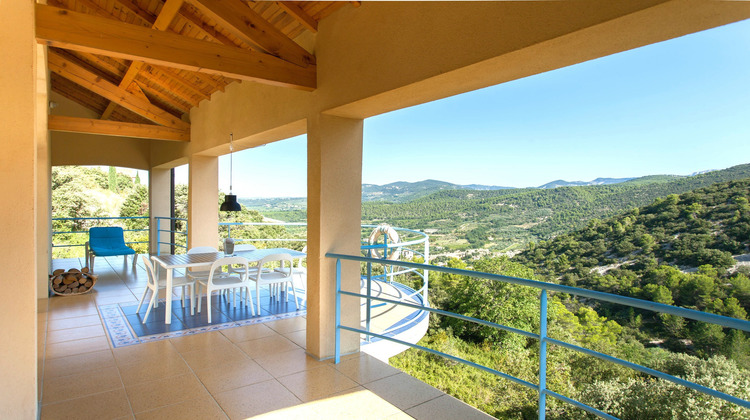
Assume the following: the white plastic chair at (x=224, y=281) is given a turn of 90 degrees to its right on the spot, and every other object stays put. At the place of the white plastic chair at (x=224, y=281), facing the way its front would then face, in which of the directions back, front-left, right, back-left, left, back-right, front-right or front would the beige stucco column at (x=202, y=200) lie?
front-left

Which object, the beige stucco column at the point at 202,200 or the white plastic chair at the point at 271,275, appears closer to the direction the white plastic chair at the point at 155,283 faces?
the white plastic chair

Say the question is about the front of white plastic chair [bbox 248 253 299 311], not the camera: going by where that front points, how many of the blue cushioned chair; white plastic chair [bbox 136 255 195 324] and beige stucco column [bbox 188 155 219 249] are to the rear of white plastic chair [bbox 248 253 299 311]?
0

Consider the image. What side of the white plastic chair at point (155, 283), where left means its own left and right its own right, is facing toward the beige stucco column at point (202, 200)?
left

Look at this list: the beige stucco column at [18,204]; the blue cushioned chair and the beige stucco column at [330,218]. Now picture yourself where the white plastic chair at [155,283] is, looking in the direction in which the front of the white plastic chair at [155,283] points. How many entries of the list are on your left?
1

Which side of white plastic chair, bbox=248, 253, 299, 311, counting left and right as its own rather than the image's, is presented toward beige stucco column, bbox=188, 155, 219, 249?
front

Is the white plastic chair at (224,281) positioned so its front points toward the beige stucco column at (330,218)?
no

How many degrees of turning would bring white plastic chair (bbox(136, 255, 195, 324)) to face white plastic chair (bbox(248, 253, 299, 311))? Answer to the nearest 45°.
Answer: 0° — it already faces it

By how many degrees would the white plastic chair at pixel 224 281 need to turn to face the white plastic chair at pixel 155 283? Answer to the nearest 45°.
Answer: approximately 45° to its left

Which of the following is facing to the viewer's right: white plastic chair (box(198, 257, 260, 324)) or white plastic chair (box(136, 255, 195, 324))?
white plastic chair (box(136, 255, 195, 324))

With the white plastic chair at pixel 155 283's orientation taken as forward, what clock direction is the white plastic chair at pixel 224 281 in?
the white plastic chair at pixel 224 281 is roughly at 1 o'clock from the white plastic chair at pixel 155 283.

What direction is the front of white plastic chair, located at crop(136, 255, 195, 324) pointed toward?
to the viewer's right

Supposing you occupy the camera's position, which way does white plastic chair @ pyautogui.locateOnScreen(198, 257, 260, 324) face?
facing away from the viewer and to the left of the viewer

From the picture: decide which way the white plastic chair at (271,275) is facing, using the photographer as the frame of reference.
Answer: facing away from the viewer and to the left of the viewer

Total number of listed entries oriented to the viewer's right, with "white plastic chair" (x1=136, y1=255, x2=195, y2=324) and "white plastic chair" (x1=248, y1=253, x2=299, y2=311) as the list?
1

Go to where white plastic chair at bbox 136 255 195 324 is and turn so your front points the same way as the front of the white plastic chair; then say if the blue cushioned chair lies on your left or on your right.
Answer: on your left

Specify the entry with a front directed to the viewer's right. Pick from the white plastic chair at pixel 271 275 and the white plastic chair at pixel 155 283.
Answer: the white plastic chair at pixel 155 283

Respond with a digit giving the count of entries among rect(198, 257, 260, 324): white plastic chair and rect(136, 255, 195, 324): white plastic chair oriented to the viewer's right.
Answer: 1

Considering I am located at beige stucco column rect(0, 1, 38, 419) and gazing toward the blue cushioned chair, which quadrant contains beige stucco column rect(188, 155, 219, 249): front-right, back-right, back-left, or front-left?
front-right

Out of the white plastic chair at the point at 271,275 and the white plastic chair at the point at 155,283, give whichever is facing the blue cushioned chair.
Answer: the white plastic chair at the point at 271,275
